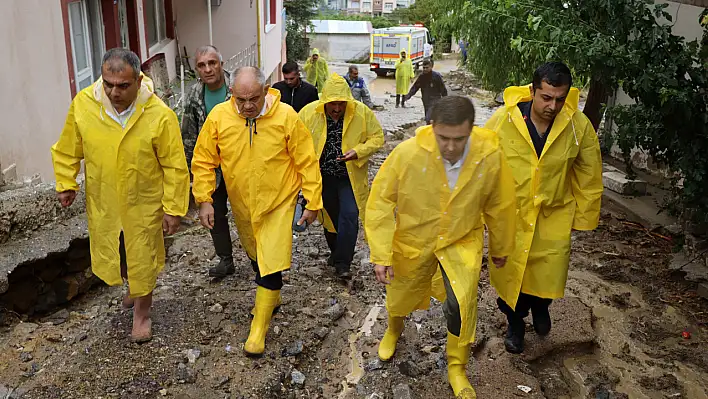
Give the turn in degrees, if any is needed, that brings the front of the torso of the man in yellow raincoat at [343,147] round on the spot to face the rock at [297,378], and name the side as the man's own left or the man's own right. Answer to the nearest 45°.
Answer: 0° — they already face it

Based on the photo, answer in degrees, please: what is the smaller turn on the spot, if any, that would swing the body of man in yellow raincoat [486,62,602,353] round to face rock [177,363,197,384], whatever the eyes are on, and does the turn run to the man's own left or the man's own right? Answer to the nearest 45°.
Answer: approximately 45° to the man's own right

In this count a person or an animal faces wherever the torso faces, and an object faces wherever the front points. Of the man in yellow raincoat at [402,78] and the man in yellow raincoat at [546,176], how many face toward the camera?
2

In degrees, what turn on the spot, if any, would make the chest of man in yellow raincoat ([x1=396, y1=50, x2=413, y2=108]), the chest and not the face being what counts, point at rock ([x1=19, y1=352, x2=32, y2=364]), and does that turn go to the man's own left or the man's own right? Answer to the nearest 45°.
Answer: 0° — they already face it

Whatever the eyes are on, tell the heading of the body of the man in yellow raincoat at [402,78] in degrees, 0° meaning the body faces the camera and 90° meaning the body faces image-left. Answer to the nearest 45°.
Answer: approximately 0°

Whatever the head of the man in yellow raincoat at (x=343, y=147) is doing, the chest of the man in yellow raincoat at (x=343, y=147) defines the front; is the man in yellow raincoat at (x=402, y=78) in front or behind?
behind
